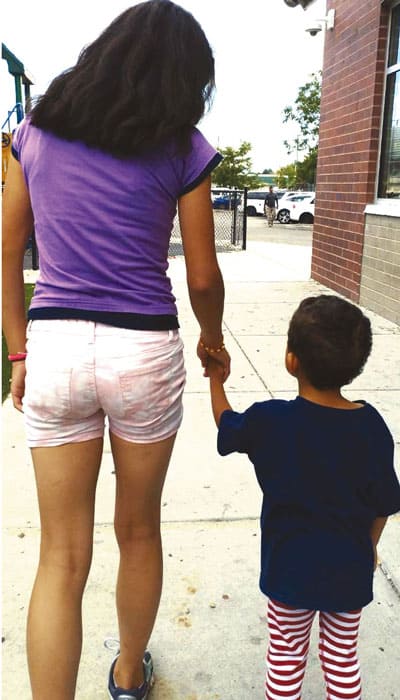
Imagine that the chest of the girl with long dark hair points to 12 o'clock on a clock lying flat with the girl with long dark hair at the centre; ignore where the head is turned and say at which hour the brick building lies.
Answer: The brick building is roughly at 1 o'clock from the girl with long dark hair.

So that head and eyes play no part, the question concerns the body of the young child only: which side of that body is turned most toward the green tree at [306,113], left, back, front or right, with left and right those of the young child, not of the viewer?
front

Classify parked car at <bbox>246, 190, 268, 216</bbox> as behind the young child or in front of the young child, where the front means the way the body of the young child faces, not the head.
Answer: in front

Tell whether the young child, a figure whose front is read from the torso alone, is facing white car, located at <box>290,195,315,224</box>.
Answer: yes

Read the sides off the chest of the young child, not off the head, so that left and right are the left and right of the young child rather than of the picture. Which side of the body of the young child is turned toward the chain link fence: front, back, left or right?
front

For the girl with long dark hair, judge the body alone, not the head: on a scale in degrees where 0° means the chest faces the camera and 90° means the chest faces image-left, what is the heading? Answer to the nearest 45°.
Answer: approximately 180°

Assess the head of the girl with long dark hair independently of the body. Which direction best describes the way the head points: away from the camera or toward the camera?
away from the camera

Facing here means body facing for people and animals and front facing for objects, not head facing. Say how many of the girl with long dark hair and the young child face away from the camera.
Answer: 2

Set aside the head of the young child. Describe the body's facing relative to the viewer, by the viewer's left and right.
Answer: facing away from the viewer

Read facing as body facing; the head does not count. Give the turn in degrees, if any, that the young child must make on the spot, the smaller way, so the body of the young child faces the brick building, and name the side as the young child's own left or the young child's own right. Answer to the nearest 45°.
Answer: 0° — they already face it

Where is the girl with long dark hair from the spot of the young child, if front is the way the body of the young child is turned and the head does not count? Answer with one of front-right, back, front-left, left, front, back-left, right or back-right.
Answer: left

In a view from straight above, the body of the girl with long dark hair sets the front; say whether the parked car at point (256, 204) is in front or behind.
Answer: in front

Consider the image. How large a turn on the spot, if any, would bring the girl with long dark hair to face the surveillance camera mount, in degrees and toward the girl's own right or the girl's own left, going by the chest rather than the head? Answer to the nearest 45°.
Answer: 0° — they already face it
